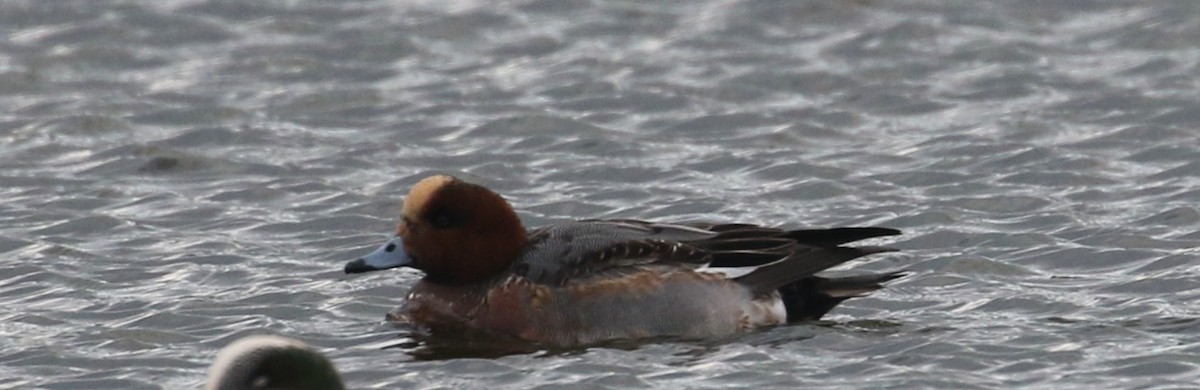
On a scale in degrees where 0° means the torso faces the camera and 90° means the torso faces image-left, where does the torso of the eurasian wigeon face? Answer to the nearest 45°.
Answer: approximately 90°

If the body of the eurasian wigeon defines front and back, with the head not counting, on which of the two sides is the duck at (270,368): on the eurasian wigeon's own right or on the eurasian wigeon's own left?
on the eurasian wigeon's own left
